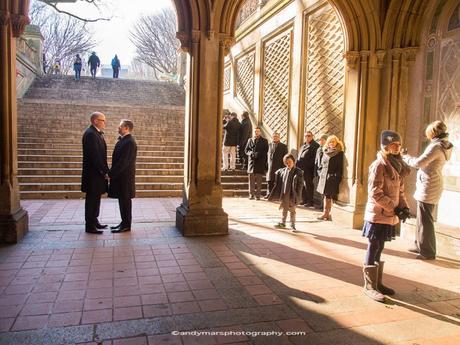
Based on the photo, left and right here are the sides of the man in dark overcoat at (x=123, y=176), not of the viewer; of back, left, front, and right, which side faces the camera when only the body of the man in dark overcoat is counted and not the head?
left

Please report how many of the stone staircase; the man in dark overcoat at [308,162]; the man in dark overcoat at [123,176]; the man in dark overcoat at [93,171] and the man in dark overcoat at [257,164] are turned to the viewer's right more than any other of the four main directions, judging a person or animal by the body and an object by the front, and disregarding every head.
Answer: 1

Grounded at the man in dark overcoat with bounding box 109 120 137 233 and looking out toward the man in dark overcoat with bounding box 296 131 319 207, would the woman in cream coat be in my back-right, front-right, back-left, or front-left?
front-right

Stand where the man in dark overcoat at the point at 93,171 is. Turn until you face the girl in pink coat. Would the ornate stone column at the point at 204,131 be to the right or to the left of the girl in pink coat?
left

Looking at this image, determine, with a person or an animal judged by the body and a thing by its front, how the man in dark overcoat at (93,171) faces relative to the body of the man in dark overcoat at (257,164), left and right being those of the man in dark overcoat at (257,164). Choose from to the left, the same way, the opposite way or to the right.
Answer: to the left

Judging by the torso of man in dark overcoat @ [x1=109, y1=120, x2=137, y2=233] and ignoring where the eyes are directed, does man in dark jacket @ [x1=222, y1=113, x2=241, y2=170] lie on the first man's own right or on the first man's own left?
on the first man's own right

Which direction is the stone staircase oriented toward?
toward the camera

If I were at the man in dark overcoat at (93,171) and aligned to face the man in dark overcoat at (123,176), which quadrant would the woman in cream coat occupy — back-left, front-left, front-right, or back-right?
front-right

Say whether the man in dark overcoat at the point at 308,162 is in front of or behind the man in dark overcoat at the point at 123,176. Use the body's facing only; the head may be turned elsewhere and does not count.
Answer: behind

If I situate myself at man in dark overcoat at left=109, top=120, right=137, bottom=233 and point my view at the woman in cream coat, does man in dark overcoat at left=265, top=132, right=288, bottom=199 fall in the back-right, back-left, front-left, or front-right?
front-left

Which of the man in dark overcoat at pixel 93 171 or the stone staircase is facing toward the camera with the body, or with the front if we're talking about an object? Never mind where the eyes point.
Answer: the stone staircase

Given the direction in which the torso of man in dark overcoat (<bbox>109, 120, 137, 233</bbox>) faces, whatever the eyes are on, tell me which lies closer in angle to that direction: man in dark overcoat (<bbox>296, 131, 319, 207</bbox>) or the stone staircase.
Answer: the stone staircase

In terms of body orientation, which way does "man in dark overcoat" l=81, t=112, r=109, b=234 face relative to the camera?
to the viewer's right

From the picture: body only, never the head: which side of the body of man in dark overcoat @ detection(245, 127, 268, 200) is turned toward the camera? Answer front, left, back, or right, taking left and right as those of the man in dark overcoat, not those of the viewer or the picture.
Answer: front

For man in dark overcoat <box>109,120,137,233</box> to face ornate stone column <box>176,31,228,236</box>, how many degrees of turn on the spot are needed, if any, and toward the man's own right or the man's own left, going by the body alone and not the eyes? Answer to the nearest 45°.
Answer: approximately 180°

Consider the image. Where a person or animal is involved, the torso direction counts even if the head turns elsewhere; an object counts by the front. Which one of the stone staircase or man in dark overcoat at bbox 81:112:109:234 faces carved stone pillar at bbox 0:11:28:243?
the stone staircase

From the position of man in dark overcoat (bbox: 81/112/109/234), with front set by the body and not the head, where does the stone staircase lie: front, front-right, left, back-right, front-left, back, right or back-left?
left

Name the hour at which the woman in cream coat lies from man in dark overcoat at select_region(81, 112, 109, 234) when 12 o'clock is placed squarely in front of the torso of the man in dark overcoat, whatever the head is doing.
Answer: The woman in cream coat is roughly at 1 o'clock from the man in dark overcoat.
